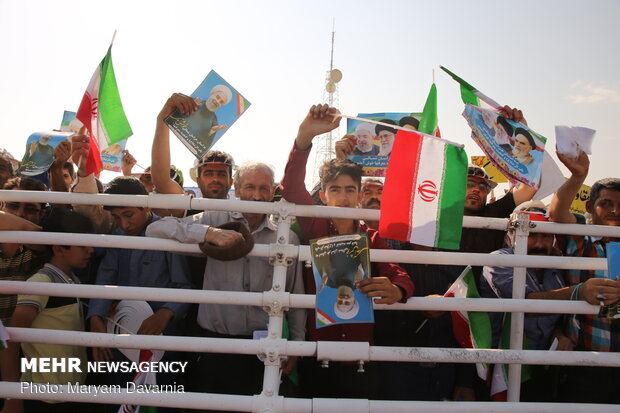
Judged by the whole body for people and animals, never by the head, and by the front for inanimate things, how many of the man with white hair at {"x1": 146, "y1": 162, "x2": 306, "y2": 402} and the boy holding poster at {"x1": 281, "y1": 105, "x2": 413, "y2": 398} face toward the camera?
2

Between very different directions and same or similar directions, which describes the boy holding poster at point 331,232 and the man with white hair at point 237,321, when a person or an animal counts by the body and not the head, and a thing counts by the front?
same or similar directions

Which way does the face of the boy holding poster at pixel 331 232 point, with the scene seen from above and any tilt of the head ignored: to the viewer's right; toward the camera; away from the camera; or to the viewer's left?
toward the camera

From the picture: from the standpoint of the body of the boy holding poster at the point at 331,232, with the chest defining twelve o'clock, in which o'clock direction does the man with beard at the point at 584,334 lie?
The man with beard is roughly at 9 o'clock from the boy holding poster.

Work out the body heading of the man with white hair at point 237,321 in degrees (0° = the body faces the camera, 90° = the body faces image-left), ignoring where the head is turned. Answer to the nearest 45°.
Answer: approximately 0°

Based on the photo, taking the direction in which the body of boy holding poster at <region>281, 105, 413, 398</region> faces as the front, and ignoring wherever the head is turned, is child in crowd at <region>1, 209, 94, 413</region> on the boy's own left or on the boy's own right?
on the boy's own right

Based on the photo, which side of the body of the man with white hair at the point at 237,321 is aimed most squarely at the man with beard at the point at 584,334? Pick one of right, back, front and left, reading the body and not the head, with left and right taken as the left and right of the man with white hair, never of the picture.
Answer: left

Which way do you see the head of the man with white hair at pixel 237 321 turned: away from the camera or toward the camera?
toward the camera

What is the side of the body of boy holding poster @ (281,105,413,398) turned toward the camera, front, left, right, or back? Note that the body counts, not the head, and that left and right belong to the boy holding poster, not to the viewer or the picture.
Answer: front

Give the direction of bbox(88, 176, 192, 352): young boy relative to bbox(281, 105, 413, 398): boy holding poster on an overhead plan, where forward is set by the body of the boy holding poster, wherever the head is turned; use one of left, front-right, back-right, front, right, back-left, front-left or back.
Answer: right
